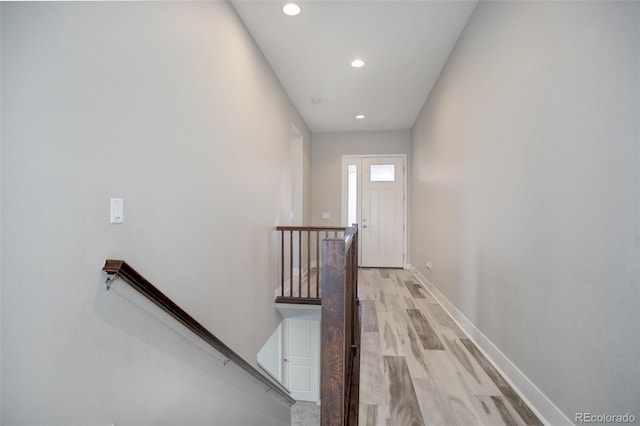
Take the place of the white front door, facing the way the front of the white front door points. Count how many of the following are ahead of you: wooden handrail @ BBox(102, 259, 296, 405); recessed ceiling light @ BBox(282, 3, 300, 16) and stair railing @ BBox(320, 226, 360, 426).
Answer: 3

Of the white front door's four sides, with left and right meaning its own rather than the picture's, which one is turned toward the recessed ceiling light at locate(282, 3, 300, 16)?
front

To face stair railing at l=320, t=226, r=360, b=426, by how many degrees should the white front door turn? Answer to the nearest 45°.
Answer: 0° — it already faces it

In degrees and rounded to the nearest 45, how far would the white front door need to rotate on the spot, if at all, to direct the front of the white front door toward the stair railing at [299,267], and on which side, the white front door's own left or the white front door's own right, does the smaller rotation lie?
0° — it already faces it

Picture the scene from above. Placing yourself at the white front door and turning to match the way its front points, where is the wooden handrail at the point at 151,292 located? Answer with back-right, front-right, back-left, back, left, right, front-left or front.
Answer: front

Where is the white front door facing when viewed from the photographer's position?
facing the viewer

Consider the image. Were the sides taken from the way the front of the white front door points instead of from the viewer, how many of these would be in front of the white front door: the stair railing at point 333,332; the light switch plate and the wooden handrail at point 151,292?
3

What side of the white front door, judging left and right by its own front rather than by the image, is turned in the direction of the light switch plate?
front
